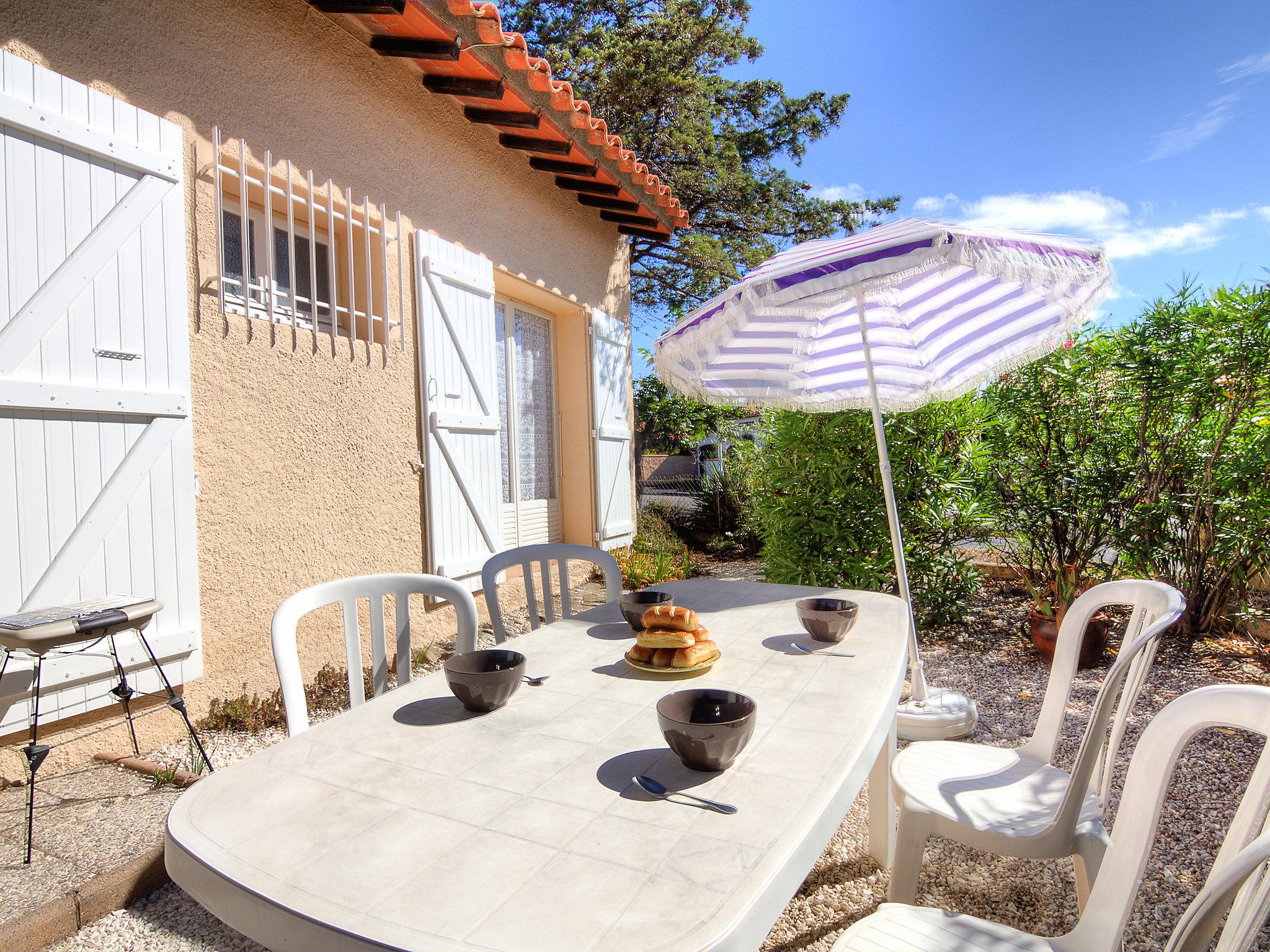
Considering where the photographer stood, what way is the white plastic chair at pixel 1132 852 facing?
facing to the left of the viewer

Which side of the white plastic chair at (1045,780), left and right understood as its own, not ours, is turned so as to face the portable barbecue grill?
front

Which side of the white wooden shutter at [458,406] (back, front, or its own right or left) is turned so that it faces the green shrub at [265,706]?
right

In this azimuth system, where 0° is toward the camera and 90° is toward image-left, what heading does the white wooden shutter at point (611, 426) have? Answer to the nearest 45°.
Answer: approximately 315°

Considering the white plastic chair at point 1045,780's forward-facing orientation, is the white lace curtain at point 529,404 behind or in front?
in front

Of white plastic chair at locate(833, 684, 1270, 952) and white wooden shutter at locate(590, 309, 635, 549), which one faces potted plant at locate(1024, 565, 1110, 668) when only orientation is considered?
the white wooden shutter

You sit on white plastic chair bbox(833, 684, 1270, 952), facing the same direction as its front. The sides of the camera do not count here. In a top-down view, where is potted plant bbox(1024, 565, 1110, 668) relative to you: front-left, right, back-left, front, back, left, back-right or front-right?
right

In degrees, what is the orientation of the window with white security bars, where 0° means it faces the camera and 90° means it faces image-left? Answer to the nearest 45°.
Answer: approximately 315°

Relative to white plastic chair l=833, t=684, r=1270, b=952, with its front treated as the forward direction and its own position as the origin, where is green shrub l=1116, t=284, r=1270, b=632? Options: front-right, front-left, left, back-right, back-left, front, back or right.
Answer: right

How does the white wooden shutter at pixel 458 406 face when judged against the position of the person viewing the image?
facing the viewer and to the right of the viewer

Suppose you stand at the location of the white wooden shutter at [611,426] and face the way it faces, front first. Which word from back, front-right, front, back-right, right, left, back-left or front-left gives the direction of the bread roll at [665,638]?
front-right

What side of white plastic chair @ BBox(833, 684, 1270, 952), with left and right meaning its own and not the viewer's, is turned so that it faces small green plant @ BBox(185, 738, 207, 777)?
front

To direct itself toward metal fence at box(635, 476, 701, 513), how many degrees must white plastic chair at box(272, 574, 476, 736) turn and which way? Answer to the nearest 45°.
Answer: approximately 90° to its left

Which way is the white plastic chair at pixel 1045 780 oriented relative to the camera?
to the viewer's left
